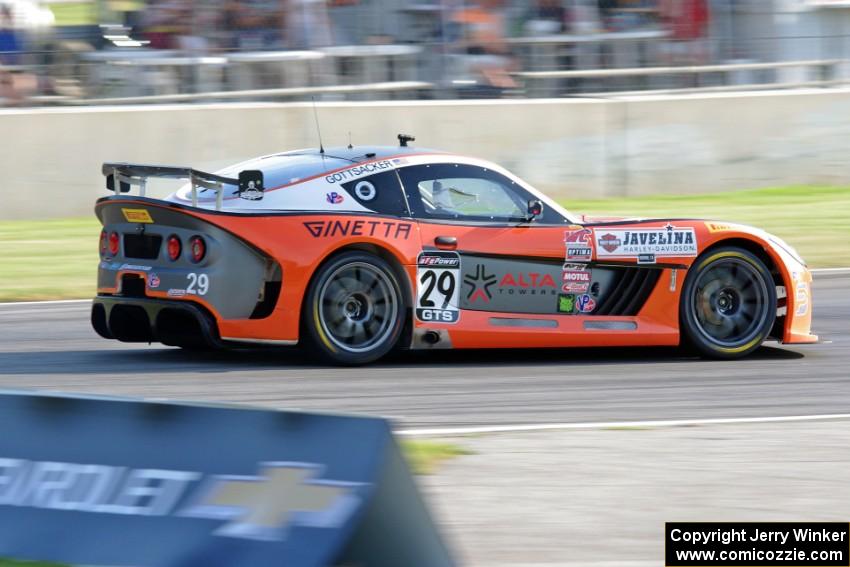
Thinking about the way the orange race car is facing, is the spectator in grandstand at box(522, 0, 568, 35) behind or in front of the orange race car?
in front

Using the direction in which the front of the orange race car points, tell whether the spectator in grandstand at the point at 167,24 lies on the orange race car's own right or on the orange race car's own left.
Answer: on the orange race car's own left

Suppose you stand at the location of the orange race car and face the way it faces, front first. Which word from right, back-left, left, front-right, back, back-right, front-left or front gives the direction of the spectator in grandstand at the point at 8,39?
left

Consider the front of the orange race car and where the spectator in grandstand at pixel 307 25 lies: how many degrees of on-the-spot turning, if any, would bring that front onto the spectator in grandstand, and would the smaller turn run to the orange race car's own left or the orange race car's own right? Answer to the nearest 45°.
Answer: approximately 45° to the orange race car's own left

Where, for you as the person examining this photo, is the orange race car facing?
facing away from the viewer and to the right of the viewer

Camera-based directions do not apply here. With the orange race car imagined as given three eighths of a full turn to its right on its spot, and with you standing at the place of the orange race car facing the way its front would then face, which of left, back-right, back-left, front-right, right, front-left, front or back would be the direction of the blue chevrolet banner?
front

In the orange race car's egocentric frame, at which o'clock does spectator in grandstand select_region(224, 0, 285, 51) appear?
The spectator in grandstand is roughly at 10 o'clock from the orange race car.

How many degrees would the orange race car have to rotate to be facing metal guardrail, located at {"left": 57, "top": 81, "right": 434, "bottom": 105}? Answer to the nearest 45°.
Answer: approximately 45° to its left

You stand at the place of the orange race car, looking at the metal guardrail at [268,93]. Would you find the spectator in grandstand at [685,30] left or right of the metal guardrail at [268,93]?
right
